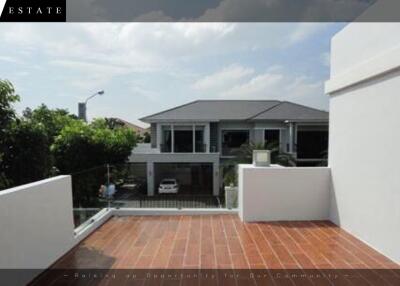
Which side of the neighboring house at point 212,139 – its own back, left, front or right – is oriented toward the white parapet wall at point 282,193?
front

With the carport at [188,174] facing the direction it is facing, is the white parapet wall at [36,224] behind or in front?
in front

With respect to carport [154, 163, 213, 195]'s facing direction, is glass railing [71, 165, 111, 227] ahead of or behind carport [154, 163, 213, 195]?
ahead

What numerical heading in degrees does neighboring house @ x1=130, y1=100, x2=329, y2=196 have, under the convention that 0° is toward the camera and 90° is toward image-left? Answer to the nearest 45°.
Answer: approximately 0°

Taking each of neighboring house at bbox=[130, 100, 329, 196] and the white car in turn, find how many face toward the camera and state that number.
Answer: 2

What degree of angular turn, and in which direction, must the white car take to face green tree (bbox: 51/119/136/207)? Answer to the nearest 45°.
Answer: approximately 45° to its right

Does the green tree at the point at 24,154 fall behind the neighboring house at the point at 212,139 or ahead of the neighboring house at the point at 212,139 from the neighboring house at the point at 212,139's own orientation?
ahead
